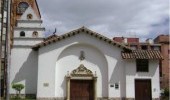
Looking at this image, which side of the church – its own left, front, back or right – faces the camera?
front
